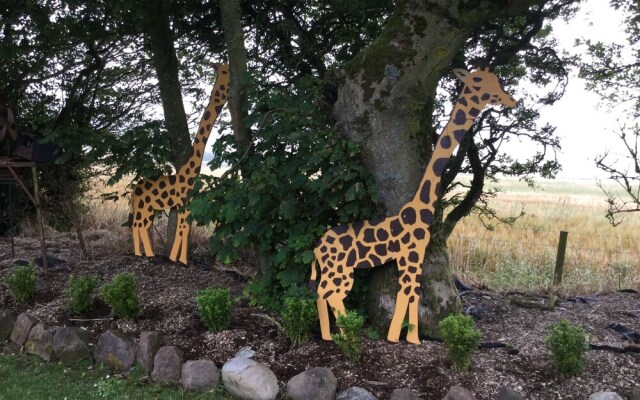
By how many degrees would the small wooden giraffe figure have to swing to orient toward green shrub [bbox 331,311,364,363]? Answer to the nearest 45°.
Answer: approximately 90° to its right

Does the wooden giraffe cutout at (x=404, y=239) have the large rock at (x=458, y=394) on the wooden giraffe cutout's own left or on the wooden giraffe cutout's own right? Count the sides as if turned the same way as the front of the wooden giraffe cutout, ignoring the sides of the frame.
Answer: on the wooden giraffe cutout's own right

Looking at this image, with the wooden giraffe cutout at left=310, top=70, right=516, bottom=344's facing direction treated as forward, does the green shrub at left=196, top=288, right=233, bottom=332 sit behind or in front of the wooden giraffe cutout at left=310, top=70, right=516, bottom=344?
behind

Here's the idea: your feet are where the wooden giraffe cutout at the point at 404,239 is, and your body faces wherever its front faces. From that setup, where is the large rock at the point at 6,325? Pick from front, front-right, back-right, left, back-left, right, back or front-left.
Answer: back

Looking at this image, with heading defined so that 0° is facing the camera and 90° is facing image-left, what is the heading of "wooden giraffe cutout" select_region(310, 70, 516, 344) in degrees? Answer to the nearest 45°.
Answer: approximately 270°

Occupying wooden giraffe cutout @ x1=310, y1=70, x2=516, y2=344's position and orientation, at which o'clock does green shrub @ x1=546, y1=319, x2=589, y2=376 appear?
The green shrub is roughly at 1 o'clock from the wooden giraffe cutout.

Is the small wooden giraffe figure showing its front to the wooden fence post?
yes

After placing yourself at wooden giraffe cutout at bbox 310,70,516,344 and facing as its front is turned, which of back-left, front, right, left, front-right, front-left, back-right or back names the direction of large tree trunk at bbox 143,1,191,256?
back-left

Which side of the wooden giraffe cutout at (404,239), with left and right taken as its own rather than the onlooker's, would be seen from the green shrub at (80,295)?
back

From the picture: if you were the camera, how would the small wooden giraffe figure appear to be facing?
facing to the right of the viewer

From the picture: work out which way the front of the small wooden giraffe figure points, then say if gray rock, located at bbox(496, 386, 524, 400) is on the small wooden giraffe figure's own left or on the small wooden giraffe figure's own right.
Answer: on the small wooden giraffe figure's own right

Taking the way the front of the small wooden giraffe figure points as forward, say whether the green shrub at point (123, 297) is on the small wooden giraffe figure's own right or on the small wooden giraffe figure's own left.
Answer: on the small wooden giraffe figure's own right

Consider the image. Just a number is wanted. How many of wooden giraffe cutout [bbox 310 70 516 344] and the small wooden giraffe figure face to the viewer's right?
2

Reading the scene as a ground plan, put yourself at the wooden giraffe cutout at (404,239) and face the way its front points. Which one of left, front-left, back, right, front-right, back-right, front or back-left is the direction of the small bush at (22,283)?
back
